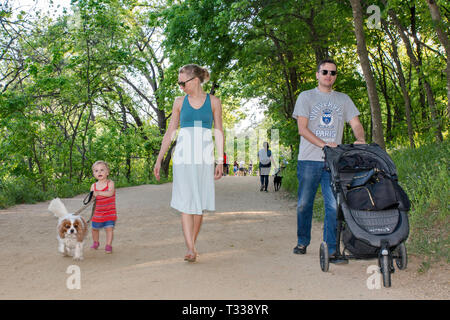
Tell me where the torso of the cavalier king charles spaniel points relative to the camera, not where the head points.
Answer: toward the camera

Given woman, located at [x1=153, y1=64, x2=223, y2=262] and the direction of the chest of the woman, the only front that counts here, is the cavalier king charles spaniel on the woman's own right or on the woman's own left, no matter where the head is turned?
on the woman's own right

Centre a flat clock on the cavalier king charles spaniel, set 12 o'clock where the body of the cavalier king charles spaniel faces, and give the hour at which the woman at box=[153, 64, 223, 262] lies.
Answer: The woman is roughly at 10 o'clock from the cavalier king charles spaniel.

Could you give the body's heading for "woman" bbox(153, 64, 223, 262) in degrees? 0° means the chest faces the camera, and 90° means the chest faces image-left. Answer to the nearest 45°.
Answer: approximately 0°

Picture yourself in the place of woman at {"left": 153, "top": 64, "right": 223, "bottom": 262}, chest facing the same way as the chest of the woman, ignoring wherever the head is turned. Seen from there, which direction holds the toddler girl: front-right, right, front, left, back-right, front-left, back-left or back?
back-right

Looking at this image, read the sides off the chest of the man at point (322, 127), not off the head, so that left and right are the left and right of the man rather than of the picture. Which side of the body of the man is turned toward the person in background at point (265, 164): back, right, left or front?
back

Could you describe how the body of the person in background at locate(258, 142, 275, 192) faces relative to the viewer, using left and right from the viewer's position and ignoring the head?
facing away from the viewer

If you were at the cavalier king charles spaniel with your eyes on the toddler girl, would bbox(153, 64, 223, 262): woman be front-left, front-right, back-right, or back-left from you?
front-right

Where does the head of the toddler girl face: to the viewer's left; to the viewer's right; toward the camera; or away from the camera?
toward the camera

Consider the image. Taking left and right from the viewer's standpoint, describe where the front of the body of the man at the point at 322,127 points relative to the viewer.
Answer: facing the viewer

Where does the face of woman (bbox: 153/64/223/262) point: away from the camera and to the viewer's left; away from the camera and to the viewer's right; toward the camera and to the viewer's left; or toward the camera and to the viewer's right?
toward the camera and to the viewer's left

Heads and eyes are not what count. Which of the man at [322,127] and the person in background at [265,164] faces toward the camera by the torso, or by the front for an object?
the man

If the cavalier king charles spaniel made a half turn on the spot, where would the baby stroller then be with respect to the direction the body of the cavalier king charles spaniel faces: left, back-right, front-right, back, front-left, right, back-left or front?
back-right
